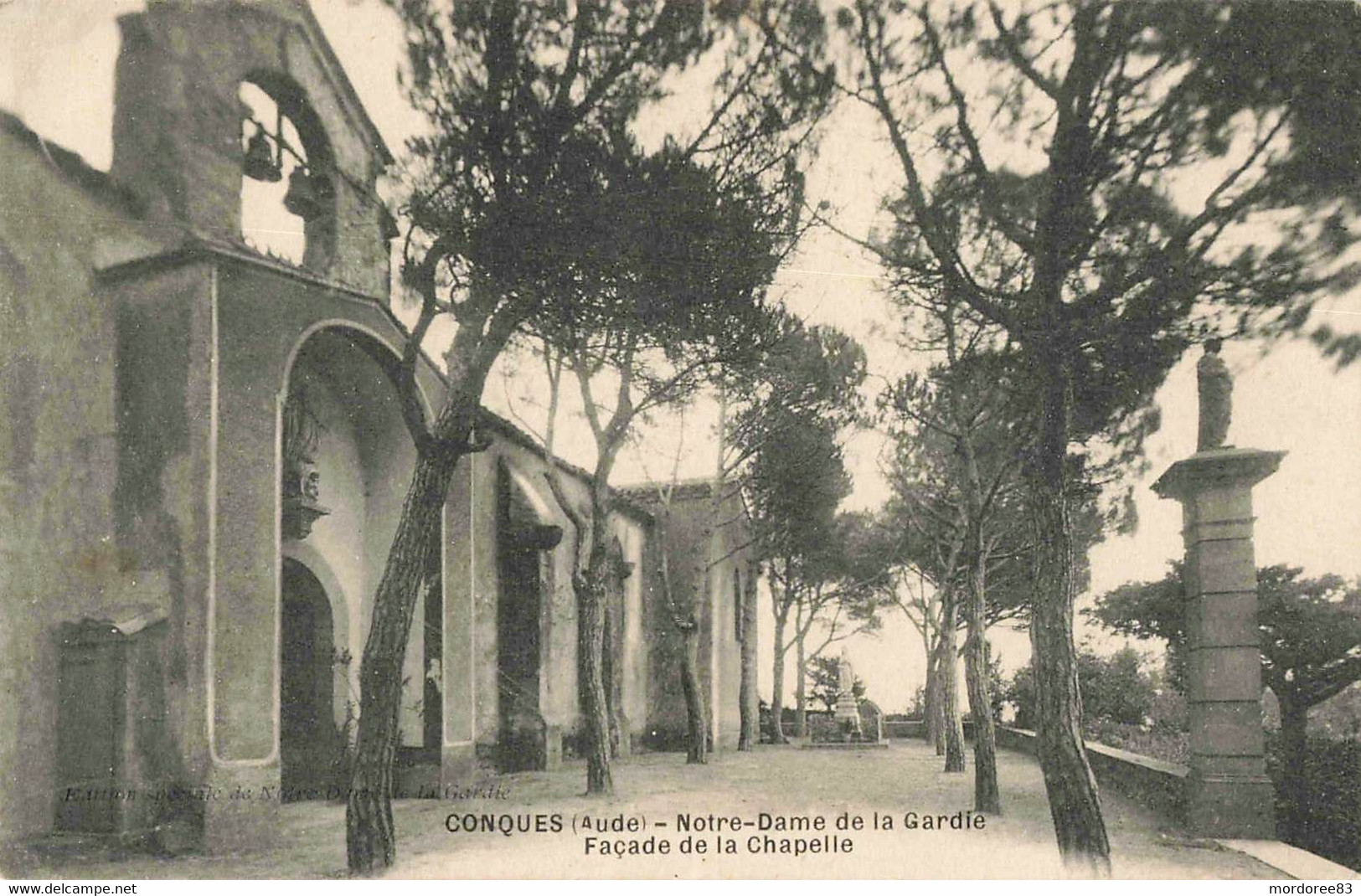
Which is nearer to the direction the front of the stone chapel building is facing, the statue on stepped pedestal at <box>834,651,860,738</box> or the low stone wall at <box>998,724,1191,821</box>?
the low stone wall

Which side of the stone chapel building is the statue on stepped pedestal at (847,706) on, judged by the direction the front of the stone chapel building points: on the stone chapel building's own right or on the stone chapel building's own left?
on the stone chapel building's own left

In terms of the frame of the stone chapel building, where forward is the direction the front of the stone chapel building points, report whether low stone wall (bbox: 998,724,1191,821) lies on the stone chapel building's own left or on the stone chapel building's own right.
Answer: on the stone chapel building's own left

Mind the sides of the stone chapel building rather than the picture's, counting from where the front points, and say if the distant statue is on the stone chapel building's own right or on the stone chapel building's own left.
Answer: on the stone chapel building's own left

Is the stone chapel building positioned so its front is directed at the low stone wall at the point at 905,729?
no

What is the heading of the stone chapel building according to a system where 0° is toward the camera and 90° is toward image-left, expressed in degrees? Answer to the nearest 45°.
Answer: approximately 315°

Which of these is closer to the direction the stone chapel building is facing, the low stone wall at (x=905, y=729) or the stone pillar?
the stone pillar

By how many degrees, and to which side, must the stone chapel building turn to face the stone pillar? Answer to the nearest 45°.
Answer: approximately 45° to its left

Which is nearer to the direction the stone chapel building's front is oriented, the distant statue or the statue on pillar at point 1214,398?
the statue on pillar

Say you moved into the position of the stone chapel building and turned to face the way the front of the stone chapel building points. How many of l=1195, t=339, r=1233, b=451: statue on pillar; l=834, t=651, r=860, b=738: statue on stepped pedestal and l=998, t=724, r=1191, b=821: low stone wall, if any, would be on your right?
0
